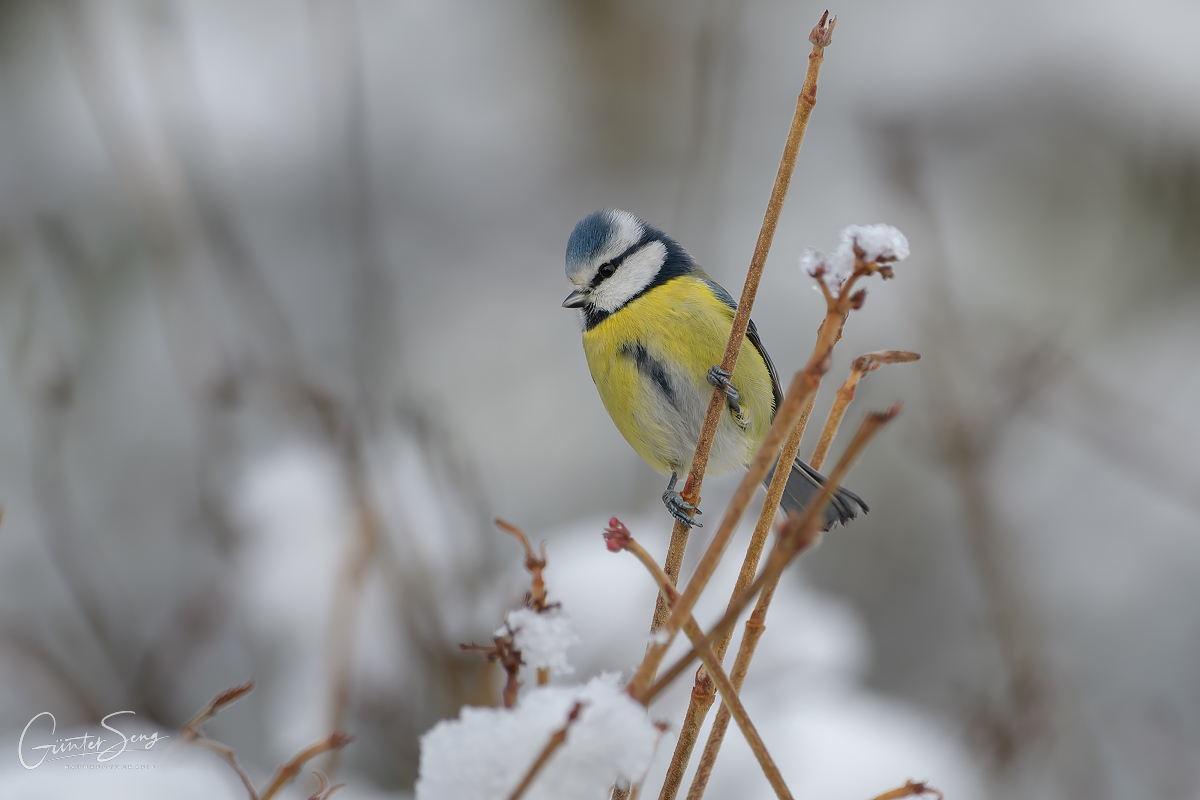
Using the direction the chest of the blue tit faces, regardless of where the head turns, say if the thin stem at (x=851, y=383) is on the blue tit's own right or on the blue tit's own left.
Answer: on the blue tit's own left

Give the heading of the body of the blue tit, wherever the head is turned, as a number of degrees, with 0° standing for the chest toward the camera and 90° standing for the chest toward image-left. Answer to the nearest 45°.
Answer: approximately 45°

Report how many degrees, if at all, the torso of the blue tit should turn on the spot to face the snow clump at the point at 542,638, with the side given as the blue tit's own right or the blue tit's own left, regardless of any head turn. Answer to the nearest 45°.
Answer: approximately 45° to the blue tit's own right

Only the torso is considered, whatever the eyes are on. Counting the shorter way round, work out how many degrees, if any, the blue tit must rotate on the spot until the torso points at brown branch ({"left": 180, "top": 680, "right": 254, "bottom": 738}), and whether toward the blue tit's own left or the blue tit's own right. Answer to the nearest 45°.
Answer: approximately 45° to the blue tit's own right
